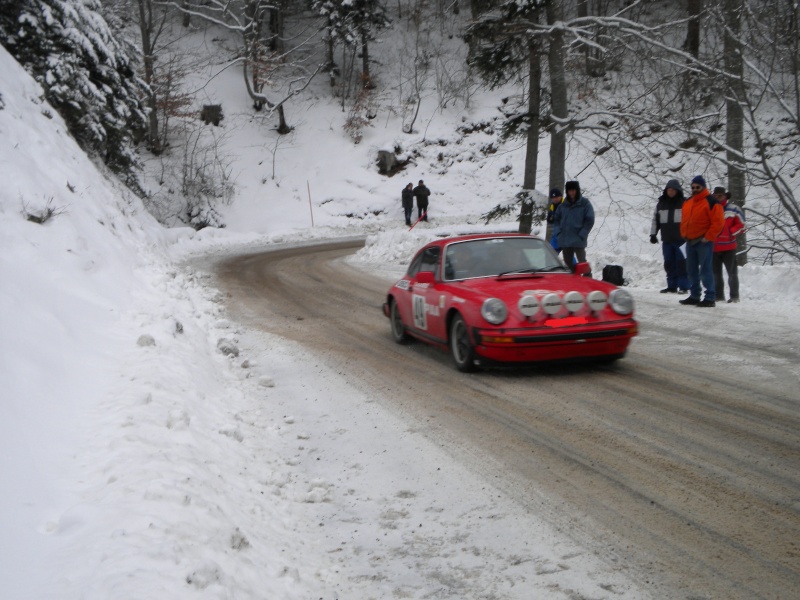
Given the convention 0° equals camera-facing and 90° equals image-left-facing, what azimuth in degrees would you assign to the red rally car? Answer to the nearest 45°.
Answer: approximately 315°

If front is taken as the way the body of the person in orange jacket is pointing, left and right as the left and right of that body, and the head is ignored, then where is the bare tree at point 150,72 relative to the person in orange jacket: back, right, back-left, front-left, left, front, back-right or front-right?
right

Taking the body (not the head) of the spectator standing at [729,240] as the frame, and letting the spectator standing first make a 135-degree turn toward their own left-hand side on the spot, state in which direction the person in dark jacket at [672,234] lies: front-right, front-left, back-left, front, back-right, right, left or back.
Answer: back-left

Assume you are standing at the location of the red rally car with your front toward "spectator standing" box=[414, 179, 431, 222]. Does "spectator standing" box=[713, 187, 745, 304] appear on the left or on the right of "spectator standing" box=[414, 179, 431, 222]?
right

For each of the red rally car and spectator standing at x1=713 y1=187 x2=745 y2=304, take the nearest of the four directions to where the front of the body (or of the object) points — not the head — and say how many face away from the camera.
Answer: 0

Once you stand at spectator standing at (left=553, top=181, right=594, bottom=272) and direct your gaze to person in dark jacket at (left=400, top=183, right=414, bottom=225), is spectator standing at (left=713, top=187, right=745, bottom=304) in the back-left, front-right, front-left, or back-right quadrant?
back-right

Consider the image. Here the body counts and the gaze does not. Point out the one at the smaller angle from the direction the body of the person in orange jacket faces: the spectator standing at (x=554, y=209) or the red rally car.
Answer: the red rally car

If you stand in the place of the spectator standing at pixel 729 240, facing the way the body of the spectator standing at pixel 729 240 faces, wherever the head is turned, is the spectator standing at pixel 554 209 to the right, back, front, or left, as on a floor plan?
right

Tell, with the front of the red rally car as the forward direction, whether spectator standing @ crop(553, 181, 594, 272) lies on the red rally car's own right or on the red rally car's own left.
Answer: on the red rally car's own left

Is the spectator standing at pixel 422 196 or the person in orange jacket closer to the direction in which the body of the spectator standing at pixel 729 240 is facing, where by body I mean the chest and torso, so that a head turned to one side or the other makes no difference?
the person in orange jacket

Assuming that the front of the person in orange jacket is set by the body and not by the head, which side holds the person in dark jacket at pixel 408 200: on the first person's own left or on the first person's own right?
on the first person's own right

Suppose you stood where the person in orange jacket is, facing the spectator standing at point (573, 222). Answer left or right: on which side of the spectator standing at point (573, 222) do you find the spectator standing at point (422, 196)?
right

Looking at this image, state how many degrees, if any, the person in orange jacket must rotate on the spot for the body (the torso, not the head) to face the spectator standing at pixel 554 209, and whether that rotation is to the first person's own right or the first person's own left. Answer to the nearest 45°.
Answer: approximately 90° to the first person's own right
